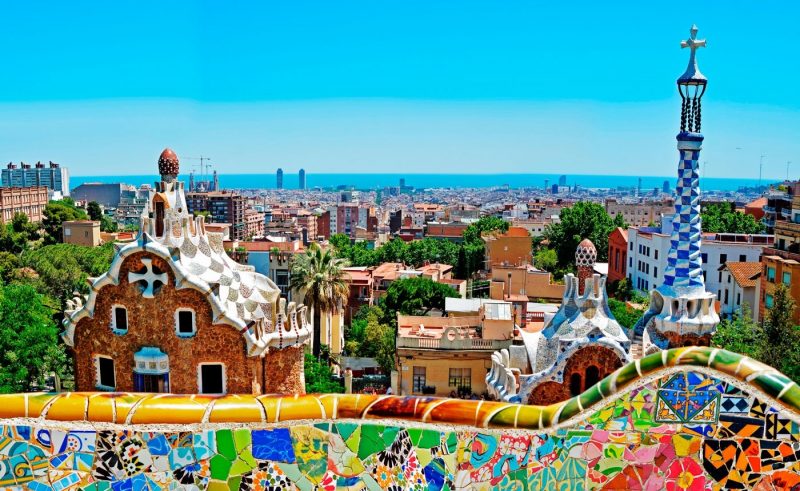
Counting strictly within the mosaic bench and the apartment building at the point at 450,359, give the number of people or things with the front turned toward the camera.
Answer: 2

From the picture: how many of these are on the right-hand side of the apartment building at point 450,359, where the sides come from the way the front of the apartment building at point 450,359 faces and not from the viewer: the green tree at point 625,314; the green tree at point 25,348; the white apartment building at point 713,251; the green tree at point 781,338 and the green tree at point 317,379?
2

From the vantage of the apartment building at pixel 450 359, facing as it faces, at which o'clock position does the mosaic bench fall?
The mosaic bench is roughly at 12 o'clock from the apartment building.

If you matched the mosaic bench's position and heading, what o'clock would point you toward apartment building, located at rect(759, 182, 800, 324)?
The apartment building is roughly at 7 o'clock from the mosaic bench.

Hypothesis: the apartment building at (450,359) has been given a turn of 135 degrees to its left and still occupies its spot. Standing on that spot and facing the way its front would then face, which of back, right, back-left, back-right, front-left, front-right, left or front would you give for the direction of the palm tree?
left

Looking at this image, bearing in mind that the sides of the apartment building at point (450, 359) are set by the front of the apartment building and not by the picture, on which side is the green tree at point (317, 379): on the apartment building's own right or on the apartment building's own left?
on the apartment building's own right

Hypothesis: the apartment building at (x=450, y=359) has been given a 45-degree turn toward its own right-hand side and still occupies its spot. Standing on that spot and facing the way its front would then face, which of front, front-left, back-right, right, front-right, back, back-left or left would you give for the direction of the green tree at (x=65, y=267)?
right

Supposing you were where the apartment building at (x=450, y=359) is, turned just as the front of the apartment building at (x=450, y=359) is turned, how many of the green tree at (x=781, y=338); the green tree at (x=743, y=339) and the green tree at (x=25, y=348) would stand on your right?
1

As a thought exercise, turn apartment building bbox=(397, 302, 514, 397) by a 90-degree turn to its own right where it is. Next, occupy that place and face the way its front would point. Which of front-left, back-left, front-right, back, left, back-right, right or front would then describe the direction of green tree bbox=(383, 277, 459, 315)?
right

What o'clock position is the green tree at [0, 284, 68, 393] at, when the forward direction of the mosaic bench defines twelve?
The green tree is roughly at 5 o'clock from the mosaic bench.

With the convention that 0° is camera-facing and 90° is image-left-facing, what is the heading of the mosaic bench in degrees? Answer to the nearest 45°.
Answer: approximately 0°

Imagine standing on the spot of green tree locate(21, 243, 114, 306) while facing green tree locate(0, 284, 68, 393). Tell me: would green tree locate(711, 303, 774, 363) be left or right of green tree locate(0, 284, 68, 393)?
left

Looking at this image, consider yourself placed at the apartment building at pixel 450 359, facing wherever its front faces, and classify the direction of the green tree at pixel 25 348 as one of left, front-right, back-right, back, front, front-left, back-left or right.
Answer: right

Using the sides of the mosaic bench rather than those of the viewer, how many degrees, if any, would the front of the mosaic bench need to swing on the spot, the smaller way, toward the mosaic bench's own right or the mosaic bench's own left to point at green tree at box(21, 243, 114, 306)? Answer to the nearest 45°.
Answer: approximately 135° to the mosaic bench's own right
